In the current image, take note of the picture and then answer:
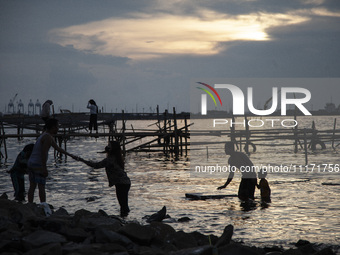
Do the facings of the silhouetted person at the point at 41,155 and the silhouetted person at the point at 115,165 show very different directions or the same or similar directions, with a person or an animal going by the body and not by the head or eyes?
very different directions

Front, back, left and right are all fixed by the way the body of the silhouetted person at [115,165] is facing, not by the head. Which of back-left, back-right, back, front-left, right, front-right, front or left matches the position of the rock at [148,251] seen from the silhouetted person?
left

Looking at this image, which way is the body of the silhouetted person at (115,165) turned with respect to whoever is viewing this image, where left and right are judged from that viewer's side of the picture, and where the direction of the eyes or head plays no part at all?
facing to the left of the viewer

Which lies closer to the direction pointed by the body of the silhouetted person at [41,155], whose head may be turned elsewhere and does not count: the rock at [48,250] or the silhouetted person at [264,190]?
the silhouetted person

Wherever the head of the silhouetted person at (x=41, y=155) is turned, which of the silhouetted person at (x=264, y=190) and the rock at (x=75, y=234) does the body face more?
the silhouetted person

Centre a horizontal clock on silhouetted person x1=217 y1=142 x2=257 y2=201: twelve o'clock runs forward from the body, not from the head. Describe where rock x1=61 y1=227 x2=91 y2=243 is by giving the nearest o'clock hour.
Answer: The rock is roughly at 10 o'clock from the silhouetted person.

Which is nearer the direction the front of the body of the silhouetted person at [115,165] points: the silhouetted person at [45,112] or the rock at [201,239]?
the silhouetted person

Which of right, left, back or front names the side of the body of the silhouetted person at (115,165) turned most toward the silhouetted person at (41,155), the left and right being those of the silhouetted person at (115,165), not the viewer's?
front

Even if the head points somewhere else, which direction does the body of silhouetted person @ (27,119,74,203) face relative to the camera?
to the viewer's right

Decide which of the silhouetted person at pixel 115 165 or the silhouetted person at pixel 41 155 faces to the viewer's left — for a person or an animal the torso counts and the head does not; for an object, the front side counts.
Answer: the silhouetted person at pixel 115 165

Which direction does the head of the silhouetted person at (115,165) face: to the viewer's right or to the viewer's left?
to the viewer's left

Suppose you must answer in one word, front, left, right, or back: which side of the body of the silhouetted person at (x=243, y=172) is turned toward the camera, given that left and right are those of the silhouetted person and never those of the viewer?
left

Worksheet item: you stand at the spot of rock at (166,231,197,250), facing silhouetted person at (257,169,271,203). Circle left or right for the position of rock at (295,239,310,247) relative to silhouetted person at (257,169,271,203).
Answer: right

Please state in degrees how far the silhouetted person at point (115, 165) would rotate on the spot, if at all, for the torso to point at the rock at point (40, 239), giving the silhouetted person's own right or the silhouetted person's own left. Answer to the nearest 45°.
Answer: approximately 90° to the silhouetted person's own left
